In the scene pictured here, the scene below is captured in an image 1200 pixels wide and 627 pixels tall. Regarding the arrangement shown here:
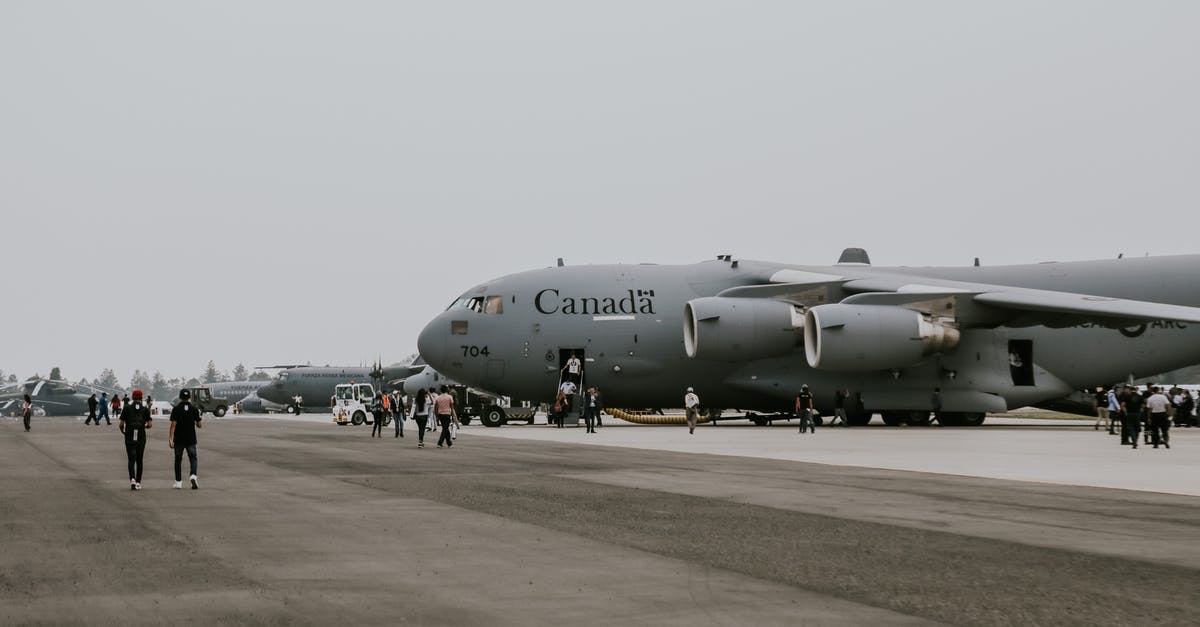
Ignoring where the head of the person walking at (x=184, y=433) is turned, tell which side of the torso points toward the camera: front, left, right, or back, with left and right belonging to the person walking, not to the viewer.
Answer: back

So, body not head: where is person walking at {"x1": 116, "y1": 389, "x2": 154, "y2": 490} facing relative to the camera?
away from the camera

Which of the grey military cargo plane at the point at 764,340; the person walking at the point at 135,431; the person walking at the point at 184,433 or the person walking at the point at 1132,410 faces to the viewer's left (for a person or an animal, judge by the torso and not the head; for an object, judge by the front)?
the grey military cargo plane

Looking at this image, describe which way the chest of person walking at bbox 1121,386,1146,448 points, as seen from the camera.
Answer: away from the camera

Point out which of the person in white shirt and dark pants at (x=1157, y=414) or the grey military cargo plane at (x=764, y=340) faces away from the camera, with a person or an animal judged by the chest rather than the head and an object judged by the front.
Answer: the person in white shirt and dark pants

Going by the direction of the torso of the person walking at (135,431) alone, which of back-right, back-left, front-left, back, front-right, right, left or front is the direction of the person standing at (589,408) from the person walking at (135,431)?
front-right

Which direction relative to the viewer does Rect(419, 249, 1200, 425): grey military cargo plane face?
to the viewer's left

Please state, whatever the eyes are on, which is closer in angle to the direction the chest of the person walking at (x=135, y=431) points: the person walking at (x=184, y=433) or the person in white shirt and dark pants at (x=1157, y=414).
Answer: the person in white shirt and dark pants

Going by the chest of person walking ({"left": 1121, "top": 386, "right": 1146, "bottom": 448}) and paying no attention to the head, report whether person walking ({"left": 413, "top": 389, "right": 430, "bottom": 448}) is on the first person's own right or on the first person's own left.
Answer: on the first person's own left

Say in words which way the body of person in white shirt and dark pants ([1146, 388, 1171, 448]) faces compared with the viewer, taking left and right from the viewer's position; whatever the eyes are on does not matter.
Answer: facing away from the viewer
